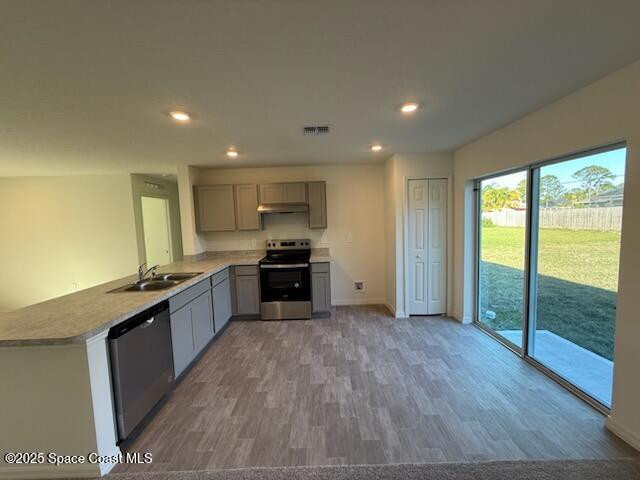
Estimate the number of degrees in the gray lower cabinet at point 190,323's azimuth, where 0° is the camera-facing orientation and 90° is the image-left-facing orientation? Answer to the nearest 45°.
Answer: approximately 315°

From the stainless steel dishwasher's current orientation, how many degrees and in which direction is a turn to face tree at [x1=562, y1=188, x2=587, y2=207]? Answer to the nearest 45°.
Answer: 0° — it already faces it

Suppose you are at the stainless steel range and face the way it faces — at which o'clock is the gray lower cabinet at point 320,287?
The gray lower cabinet is roughly at 9 o'clock from the stainless steel range.

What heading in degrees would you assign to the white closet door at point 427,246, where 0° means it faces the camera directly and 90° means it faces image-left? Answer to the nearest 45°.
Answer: approximately 0°
